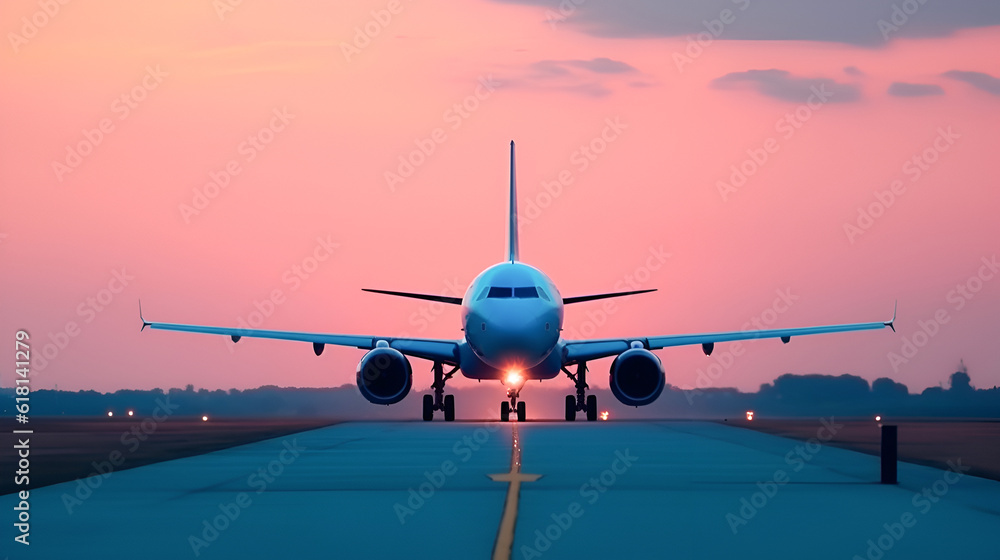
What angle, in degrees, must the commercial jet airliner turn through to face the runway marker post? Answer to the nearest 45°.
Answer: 0° — it already faces it

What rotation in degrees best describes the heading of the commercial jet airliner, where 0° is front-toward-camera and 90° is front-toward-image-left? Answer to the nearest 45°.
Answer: approximately 0°
